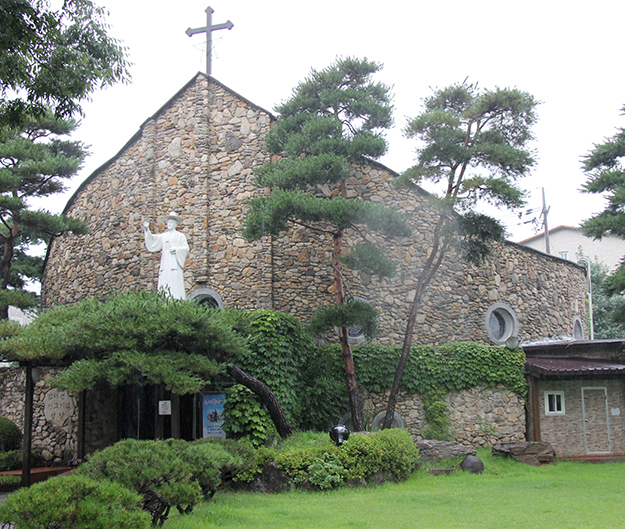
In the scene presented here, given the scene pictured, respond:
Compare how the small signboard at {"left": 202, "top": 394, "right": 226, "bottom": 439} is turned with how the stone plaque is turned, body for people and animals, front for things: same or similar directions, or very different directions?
same or similar directions

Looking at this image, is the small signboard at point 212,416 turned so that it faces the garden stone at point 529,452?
no

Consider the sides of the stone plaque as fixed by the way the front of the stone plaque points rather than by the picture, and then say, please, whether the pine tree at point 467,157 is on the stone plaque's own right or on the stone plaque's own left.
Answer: on the stone plaque's own left

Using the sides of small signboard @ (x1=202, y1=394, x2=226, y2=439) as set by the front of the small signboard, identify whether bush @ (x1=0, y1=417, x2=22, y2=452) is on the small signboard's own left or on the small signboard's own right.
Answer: on the small signboard's own right

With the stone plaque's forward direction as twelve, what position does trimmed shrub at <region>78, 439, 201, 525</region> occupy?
The trimmed shrub is roughly at 12 o'clock from the stone plaque.

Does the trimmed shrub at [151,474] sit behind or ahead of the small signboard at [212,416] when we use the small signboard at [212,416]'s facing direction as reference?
ahead

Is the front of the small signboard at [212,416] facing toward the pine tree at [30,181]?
no

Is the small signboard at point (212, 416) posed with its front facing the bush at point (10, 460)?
no

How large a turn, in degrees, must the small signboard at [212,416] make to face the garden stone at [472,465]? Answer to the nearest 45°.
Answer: approximately 90° to its left

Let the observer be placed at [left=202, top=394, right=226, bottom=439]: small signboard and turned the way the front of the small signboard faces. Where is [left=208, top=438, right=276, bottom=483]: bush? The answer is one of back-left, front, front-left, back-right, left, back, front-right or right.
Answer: front

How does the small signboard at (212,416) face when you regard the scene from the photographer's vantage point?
facing the viewer

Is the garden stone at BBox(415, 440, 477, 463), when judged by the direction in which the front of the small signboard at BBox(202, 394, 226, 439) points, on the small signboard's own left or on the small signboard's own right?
on the small signboard's own left

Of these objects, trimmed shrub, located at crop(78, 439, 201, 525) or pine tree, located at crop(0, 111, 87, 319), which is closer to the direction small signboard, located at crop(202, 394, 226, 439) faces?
the trimmed shrub

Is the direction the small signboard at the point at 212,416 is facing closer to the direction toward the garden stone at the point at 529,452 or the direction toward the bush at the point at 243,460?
the bush

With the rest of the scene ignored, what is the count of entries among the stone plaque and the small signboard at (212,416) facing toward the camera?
2
